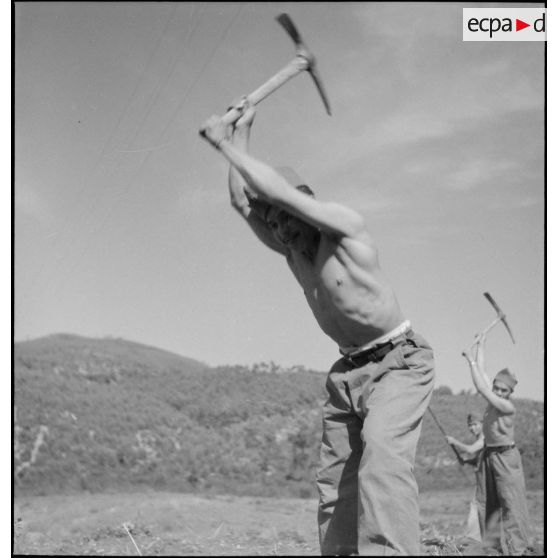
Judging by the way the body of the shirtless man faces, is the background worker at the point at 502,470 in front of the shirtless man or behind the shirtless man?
behind

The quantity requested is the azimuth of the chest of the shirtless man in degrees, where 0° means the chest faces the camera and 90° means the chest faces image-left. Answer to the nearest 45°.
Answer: approximately 45°
